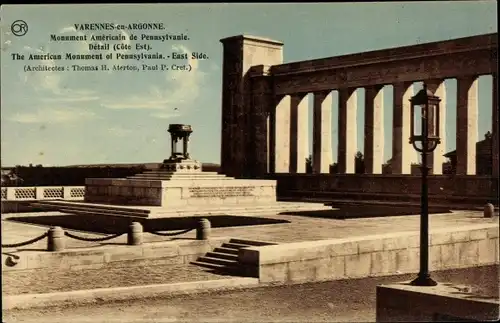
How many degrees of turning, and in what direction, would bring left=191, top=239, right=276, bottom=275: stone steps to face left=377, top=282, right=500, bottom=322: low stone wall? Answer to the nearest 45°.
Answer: approximately 90° to its left

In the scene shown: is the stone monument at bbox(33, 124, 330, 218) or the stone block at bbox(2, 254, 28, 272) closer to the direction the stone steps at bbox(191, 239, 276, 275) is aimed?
the stone block

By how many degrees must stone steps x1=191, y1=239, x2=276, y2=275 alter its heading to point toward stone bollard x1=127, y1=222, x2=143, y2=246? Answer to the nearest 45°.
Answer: approximately 45° to its right

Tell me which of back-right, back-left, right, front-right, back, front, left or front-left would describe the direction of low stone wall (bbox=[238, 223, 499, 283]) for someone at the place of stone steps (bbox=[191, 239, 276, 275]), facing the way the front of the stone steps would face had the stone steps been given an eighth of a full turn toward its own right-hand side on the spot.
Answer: back

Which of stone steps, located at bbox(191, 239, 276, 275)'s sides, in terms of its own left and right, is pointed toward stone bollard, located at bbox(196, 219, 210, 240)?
right

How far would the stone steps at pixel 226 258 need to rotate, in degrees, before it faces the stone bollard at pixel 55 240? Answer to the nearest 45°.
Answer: approximately 45° to its right

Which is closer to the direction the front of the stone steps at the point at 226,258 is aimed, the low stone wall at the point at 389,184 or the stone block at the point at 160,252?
the stone block
